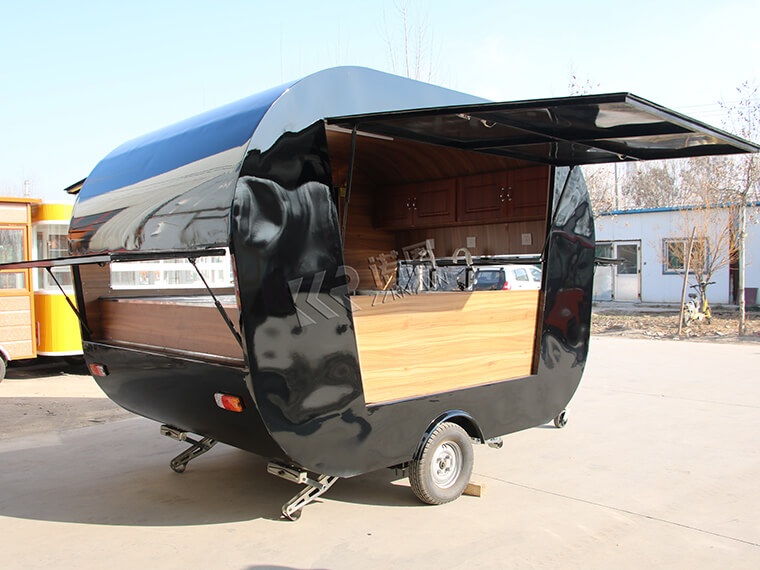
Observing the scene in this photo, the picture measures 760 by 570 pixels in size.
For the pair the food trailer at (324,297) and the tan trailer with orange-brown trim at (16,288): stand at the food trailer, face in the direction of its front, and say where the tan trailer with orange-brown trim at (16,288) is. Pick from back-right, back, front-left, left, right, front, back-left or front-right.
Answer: left

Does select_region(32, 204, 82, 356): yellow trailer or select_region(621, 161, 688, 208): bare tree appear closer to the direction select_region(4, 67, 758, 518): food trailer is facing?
the bare tree

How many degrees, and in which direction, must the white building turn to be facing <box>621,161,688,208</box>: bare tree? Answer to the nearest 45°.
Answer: approximately 180°

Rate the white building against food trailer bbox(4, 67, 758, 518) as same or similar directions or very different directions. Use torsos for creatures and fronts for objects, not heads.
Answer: very different directions

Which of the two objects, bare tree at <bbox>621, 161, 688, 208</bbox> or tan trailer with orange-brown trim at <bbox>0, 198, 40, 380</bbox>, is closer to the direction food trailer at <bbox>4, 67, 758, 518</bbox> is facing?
the bare tree

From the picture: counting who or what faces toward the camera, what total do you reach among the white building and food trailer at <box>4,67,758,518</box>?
1

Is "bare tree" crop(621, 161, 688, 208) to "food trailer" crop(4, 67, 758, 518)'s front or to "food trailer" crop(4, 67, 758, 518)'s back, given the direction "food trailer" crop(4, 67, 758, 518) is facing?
to the front

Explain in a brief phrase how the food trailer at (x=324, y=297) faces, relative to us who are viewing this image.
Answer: facing away from the viewer and to the right of the viewer

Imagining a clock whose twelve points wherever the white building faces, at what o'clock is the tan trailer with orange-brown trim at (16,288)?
The tan trailer with orange-brown trim is roughly at 1 o'clock from the white building.

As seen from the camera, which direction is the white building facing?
toward the camera

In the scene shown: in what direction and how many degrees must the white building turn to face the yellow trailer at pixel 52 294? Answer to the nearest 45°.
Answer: approximately 45° to its right

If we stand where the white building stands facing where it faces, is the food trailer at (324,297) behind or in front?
in front

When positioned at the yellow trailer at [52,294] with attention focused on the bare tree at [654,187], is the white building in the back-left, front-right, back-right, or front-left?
front-right

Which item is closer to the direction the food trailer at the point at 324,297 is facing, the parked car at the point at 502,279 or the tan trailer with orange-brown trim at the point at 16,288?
the parked car
